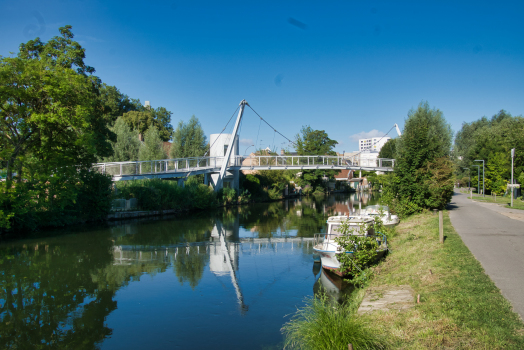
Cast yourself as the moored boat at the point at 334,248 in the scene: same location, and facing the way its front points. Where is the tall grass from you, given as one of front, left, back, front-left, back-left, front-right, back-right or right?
front-left

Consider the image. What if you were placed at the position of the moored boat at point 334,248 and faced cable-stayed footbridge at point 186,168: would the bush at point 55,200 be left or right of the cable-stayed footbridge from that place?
left

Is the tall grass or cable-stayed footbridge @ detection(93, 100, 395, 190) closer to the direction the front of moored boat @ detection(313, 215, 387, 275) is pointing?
the tall grass

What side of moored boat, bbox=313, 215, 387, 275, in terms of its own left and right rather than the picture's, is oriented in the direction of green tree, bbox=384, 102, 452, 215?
back

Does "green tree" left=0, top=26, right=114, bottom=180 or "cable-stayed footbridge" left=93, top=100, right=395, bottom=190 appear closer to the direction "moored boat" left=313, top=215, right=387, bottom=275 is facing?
the green tree

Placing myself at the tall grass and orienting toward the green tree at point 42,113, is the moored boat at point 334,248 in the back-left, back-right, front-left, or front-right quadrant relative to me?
front-right

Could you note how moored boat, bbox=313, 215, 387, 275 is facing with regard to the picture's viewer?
facing the viewer and to the left of the viewer

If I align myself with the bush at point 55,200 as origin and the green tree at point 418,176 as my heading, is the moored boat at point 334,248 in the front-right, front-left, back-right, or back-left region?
front-right

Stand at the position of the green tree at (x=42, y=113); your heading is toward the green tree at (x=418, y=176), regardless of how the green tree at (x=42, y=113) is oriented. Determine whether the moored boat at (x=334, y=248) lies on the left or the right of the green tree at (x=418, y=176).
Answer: right

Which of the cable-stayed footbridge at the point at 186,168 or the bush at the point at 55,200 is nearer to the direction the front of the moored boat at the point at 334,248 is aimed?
the bush

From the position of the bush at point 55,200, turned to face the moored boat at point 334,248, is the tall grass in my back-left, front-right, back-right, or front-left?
front-right

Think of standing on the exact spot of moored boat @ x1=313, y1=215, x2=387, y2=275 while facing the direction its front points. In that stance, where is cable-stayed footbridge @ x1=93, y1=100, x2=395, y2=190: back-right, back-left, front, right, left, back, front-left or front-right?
back
